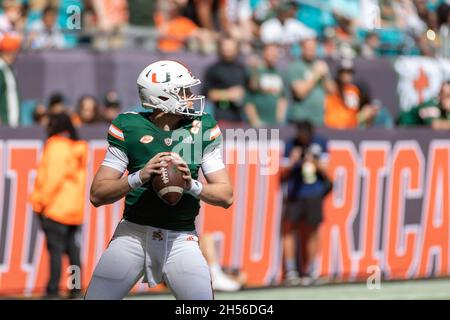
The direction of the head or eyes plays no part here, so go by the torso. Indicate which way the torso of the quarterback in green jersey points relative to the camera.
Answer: toward the camera

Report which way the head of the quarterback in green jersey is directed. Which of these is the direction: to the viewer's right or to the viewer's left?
to the viewer's right

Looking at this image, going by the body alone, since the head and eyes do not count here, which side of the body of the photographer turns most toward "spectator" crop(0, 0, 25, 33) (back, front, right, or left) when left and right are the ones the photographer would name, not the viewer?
back

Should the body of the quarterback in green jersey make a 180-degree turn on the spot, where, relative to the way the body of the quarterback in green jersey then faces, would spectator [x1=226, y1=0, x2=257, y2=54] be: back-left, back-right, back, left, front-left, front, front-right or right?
front

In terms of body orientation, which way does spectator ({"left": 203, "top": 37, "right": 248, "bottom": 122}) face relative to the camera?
toward the camera

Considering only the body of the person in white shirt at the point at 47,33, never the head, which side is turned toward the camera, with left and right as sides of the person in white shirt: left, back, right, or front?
front

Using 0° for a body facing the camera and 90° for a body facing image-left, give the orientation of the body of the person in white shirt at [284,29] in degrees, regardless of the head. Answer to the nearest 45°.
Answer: approximately 0°
